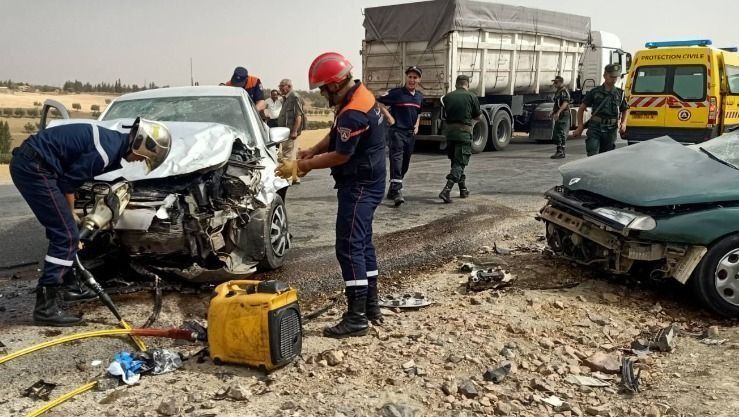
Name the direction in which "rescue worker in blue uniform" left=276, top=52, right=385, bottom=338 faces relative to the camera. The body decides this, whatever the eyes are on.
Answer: to the viewer's left

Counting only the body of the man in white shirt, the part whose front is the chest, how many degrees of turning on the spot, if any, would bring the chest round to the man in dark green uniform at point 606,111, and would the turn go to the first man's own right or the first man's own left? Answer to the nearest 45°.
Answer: approximately 45° to the first man's own left

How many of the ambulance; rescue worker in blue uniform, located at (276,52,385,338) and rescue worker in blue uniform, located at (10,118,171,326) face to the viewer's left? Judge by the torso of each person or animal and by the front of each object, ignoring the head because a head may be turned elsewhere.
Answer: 1

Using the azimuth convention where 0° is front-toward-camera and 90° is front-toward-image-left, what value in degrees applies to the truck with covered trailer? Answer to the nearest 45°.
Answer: approximately 225°

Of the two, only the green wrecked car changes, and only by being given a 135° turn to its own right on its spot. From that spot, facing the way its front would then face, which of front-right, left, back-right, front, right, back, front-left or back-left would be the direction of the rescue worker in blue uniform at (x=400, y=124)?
front-left

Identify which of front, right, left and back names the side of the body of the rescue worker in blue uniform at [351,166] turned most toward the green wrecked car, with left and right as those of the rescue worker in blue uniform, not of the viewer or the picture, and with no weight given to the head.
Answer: back

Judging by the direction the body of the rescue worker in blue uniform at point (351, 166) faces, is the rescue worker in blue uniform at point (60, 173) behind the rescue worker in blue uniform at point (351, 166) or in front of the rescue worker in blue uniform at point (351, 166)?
in front

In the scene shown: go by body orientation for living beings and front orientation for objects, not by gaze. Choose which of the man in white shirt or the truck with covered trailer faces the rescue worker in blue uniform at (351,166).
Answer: the man in white shirt

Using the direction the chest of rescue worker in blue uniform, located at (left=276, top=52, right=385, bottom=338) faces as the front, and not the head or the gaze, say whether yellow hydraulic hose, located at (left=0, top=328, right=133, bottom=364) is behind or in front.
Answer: in front

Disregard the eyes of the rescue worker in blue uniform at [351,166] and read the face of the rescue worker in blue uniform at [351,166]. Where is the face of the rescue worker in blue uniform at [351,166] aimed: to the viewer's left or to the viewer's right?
to the viewer's left
